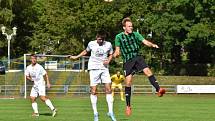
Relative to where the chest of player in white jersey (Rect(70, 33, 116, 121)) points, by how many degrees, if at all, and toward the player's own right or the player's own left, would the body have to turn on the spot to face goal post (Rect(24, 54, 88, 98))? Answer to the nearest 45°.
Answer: approximately 180°

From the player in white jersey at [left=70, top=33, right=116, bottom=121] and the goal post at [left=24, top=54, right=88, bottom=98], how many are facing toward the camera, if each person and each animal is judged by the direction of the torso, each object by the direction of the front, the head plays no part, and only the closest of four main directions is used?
2

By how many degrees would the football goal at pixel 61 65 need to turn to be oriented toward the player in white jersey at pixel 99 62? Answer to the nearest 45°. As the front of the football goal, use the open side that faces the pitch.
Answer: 0° — it already faces them

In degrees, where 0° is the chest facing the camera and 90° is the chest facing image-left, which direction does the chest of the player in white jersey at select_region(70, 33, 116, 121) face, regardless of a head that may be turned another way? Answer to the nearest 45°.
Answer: approximately 0°

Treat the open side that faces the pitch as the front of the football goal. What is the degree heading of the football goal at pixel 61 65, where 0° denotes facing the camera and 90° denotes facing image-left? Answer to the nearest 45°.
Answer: approximately 0°
